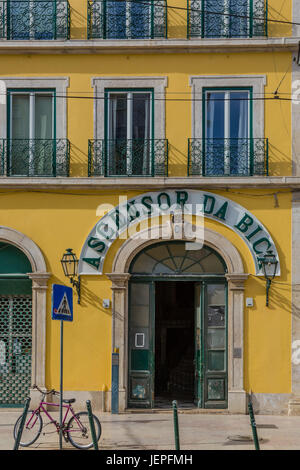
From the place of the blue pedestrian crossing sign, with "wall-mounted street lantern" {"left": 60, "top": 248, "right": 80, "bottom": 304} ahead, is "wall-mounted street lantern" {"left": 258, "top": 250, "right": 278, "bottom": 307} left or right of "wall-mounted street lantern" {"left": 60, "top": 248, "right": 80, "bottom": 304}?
right

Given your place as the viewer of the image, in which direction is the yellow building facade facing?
facing the viewer

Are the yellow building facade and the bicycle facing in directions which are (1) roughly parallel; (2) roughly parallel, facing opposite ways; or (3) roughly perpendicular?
roughly perpendicular
